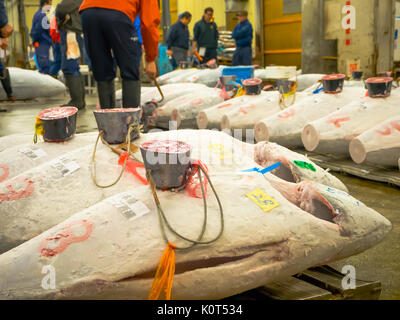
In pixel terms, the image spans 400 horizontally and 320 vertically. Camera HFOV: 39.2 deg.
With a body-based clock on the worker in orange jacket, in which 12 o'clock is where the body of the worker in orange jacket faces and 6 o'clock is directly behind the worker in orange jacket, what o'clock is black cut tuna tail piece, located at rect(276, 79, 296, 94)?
The black cut tuna tail piece is roughly at 2 o'clock from the worker in orange jacket.

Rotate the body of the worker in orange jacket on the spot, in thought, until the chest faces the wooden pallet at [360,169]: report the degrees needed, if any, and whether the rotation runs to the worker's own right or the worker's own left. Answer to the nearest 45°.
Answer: approximately 135° to the worker's own right

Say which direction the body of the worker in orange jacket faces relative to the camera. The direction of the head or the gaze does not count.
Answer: away from the camera

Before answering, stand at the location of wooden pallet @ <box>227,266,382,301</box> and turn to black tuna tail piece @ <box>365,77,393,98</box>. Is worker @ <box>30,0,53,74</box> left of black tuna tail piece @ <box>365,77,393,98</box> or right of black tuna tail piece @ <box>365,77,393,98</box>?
left

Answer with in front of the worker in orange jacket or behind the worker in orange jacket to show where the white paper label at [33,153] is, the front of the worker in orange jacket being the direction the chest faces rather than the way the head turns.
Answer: behind

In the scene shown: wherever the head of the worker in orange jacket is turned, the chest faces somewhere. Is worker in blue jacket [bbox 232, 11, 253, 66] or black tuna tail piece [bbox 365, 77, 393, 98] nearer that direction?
the worker in blue jacket

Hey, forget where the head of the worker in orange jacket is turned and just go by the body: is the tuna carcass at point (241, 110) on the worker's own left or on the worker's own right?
on the worker's own right
